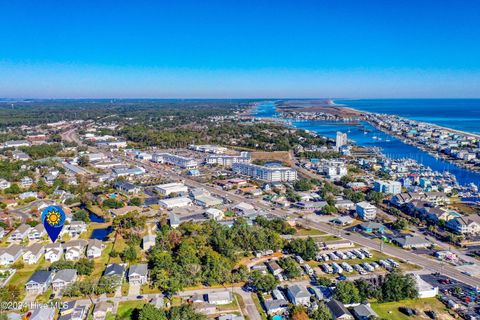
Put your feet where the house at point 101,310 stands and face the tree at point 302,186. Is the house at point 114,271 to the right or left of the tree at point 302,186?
left

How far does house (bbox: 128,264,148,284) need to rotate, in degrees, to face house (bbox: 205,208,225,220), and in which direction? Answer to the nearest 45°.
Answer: approximately 135° to its left

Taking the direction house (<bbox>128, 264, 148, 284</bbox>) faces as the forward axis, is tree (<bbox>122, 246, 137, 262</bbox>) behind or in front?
behind

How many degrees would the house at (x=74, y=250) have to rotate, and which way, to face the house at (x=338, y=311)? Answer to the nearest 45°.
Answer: approximately 45° to its left

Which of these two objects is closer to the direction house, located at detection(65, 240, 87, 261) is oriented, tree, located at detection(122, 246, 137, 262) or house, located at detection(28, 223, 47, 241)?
the tree

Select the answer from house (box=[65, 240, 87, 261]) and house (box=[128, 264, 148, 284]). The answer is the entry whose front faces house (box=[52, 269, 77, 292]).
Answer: house (box=[65, 240, 87, 261])

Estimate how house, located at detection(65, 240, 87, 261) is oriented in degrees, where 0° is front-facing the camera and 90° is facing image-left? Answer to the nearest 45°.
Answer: approximately 0°

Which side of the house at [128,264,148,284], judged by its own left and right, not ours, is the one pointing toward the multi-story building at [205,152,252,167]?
back

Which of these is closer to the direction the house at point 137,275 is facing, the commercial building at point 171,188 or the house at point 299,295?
the house

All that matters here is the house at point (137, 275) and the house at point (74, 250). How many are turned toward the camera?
1

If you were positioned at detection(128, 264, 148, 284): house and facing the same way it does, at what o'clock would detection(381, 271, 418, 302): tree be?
The tree is roughly at 10 o'clock from the house.

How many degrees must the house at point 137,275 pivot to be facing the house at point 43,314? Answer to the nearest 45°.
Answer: approximately 45° to its right
